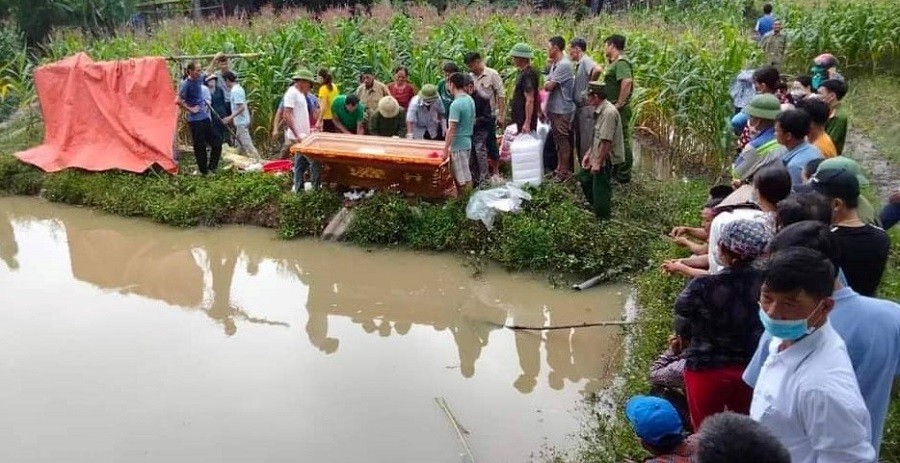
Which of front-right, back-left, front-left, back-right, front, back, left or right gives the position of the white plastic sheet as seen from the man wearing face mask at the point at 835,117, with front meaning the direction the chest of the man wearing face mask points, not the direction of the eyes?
front

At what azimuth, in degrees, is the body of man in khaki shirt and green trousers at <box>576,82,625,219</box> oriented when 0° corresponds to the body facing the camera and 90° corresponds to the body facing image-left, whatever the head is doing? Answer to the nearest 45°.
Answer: approximately 90°

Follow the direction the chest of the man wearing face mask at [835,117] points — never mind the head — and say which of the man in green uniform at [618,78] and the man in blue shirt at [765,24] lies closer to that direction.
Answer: the man in green uniform

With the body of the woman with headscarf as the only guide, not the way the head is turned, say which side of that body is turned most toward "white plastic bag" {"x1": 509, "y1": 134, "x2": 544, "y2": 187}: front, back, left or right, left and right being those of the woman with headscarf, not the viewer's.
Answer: front

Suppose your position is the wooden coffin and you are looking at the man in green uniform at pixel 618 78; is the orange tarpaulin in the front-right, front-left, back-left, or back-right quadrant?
back-left

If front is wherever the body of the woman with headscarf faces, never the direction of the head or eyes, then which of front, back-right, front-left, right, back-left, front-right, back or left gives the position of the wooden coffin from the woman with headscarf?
front

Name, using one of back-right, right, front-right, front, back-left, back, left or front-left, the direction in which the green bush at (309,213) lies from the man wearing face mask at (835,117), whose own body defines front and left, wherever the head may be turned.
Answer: front

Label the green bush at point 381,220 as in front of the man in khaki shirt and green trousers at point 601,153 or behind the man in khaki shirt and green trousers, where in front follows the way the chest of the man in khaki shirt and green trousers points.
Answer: in front

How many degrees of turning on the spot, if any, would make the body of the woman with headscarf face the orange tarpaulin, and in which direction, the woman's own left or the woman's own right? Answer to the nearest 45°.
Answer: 0° — they already face it

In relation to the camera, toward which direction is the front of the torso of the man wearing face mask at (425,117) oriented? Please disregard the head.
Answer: toward the camera

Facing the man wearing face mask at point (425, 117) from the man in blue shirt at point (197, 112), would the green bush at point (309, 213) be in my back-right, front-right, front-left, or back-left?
front-right

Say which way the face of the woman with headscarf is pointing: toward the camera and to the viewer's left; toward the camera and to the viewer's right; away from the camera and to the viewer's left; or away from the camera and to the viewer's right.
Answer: away from the camera and to the viewer's left
